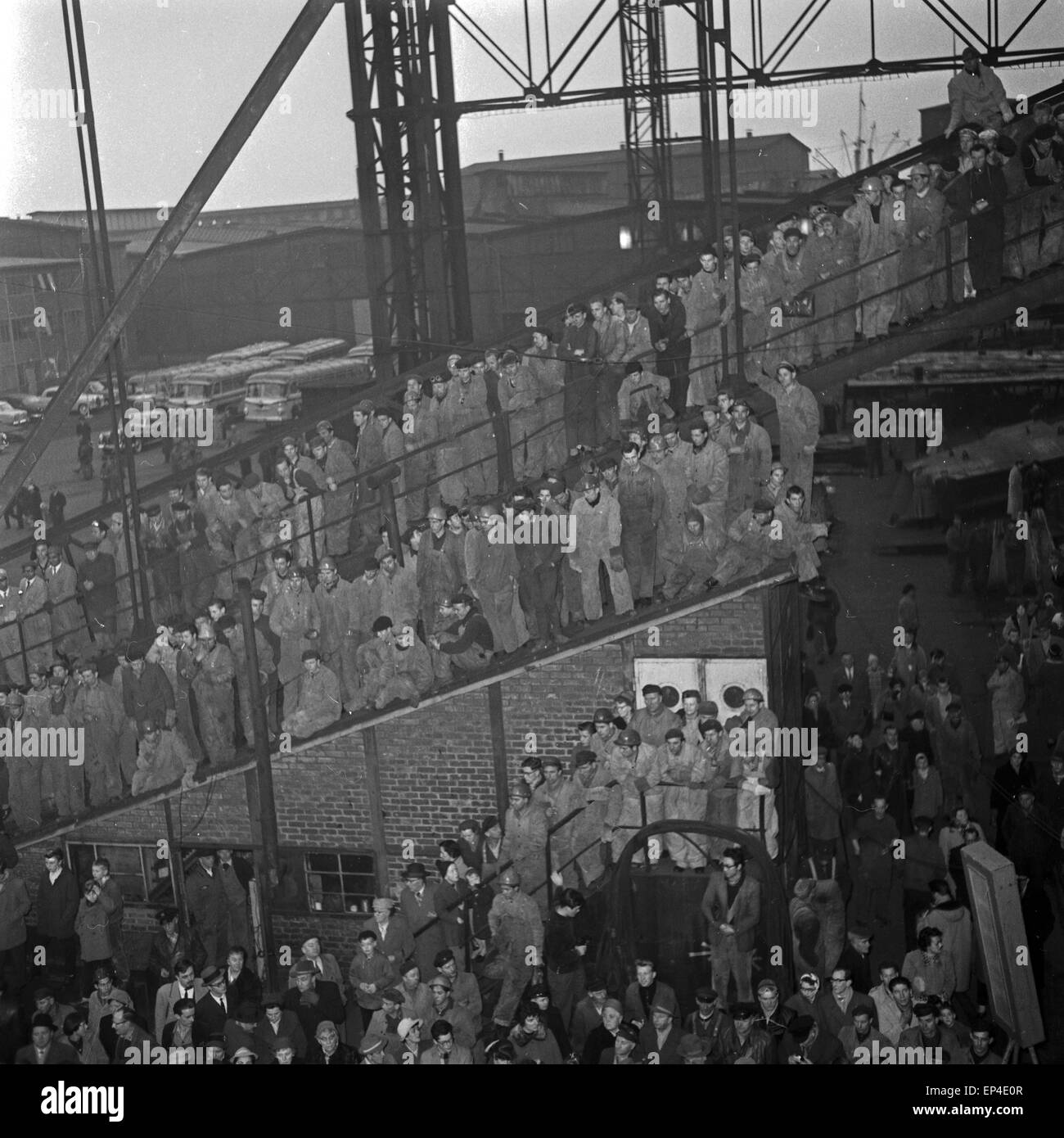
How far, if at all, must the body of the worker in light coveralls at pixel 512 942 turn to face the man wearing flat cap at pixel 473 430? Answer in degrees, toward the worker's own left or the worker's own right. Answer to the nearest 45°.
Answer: approximately 135° to the worker's own right

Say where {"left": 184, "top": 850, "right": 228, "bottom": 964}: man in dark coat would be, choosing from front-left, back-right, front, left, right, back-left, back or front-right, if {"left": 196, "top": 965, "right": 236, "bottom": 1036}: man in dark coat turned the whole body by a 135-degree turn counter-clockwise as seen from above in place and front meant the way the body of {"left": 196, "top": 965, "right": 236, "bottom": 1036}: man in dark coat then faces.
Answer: front

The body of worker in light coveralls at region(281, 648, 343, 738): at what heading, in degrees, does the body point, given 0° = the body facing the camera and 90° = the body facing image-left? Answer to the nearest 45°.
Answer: approximately 45°

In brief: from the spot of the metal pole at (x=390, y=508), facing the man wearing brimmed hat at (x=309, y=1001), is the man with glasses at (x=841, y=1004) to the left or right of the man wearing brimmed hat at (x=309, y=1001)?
left

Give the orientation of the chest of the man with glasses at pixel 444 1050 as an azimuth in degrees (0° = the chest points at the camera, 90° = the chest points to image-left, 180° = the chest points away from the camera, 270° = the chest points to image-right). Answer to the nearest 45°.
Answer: approximately 0°

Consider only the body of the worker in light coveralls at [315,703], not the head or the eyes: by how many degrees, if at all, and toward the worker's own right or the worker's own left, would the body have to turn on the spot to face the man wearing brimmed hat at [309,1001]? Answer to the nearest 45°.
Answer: approximately 45° to the worker's own left

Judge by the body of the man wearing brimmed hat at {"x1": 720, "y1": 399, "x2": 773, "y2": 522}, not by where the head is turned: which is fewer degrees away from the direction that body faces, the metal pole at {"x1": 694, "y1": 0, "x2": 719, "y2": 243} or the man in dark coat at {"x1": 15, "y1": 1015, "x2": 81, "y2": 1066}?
the man in dark coat
